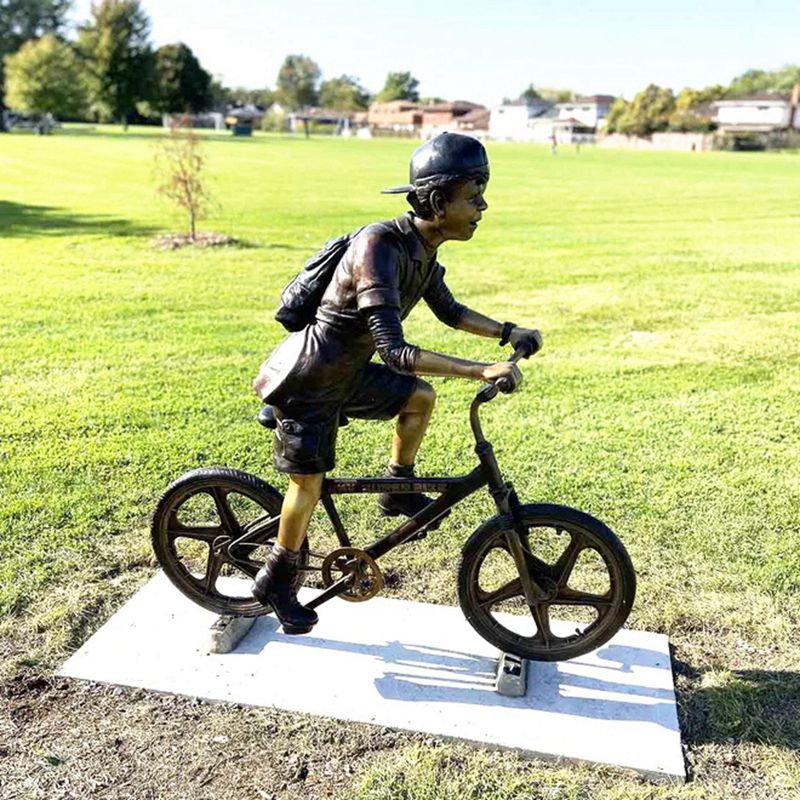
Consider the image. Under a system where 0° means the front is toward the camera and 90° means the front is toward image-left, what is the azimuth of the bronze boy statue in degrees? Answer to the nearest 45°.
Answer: approximately 270°

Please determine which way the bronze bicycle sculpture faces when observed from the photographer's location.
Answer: facing to the right of the viewer
